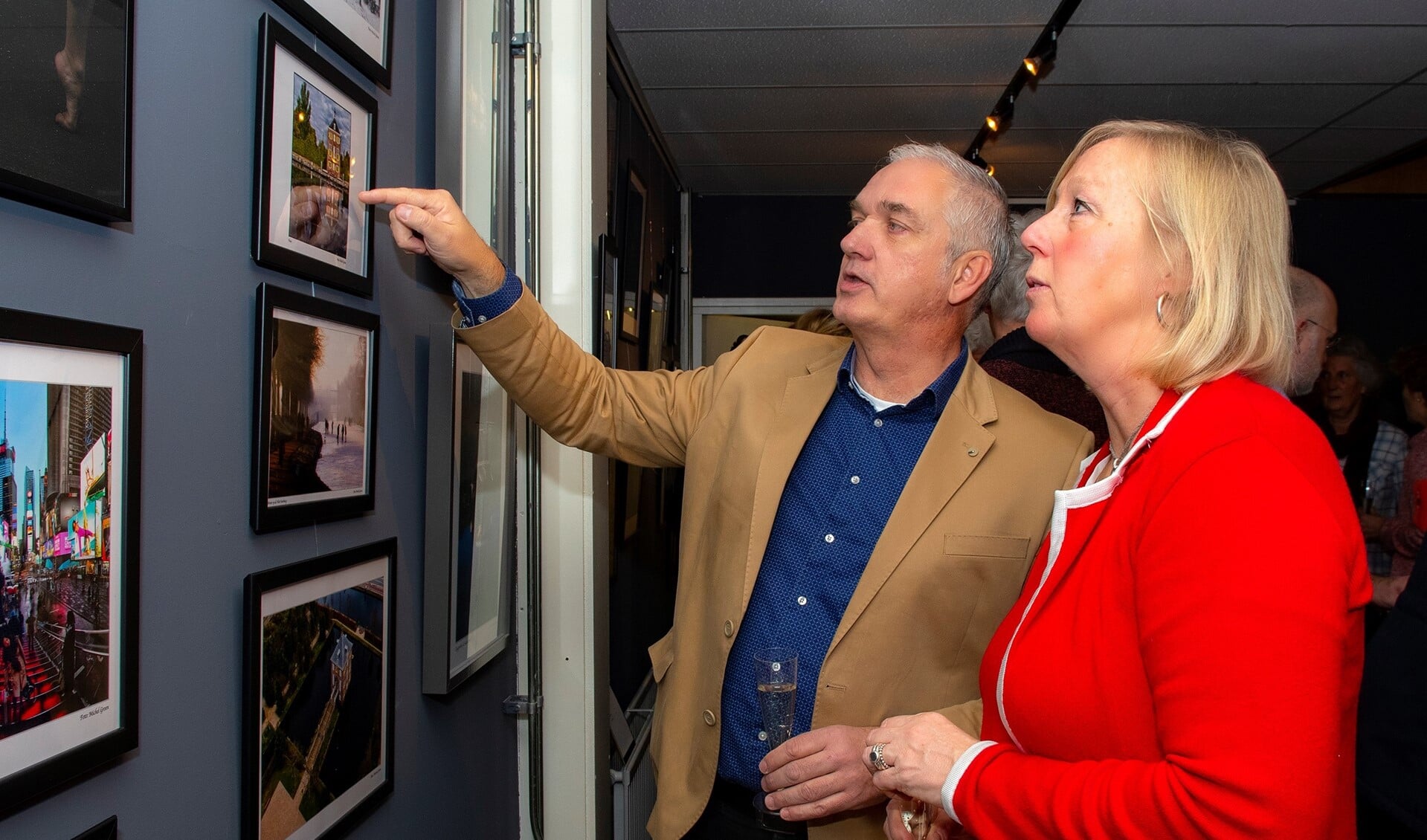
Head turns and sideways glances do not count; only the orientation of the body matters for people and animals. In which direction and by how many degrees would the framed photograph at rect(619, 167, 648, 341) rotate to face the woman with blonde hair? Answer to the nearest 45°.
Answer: approximately 90° to its right

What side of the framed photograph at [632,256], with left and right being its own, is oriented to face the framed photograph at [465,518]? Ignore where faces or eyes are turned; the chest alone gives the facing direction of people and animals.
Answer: right

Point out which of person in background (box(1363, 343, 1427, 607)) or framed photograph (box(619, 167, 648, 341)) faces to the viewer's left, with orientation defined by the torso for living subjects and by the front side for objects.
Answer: the person in background

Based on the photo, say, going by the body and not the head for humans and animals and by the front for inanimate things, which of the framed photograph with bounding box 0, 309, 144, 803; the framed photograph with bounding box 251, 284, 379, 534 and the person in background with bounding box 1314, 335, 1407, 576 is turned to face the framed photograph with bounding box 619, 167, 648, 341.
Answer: the person in background

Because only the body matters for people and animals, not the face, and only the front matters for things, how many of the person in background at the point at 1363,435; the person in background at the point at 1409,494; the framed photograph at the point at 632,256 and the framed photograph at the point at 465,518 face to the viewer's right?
2

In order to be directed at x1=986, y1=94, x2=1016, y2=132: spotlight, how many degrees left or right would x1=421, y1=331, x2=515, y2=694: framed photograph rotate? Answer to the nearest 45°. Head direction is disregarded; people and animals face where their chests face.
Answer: approximately 45° to its left

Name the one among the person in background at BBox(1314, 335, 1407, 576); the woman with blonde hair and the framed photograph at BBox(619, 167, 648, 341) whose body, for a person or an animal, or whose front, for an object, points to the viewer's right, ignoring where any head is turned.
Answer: the framed photograph

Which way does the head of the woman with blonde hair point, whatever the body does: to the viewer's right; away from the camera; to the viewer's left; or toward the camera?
to the viewer's left

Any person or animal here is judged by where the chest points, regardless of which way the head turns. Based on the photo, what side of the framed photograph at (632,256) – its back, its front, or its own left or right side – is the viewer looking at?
right
